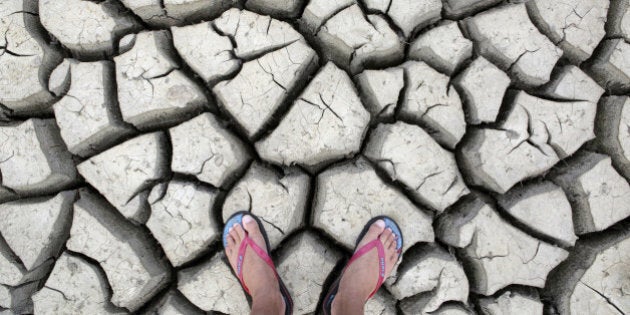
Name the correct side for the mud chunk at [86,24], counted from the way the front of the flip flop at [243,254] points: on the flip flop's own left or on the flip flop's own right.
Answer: on the flip flop's own left

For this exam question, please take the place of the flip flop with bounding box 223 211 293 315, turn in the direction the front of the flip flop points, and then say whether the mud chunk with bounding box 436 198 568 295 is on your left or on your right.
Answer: on your right

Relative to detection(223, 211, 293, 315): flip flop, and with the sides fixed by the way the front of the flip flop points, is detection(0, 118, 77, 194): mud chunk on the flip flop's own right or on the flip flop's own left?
on the flip flop's own left

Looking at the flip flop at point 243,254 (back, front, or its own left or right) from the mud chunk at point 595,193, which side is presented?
right

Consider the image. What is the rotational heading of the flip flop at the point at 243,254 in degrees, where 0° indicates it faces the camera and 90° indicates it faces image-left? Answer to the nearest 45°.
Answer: approximately 180°
